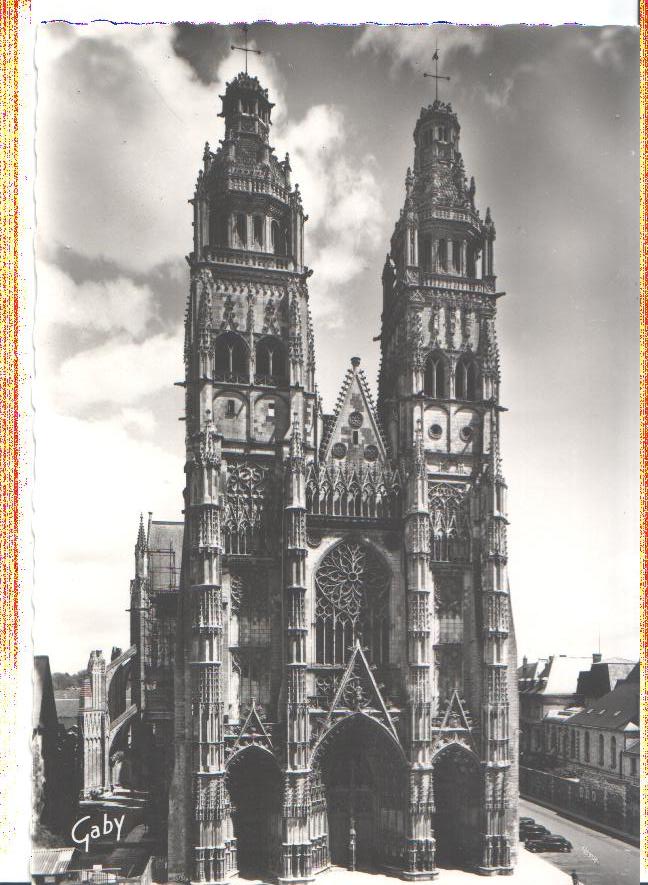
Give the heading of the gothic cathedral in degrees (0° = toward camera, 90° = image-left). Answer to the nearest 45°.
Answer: approximately 0°

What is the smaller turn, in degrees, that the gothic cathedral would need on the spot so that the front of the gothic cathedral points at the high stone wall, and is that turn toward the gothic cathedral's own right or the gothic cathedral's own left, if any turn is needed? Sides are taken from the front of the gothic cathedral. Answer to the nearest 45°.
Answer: approximately 135° to the gothic cathedral's own left
